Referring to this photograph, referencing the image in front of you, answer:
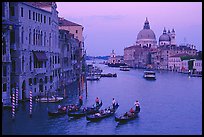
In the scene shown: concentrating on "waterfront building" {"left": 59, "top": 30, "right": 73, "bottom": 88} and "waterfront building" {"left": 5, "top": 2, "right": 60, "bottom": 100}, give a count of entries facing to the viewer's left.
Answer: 0

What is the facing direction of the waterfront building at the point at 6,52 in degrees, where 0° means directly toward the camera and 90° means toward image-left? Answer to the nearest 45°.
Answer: approximately 315°

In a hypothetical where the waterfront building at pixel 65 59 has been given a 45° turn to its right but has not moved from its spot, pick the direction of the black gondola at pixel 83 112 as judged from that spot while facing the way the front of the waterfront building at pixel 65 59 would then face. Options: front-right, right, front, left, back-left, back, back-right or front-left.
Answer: front

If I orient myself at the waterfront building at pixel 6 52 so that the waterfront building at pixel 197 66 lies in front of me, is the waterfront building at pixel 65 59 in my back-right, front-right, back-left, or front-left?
front-left

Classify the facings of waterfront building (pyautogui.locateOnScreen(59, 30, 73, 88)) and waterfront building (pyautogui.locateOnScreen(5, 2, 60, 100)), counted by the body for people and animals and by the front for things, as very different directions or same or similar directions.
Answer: same or similar directions

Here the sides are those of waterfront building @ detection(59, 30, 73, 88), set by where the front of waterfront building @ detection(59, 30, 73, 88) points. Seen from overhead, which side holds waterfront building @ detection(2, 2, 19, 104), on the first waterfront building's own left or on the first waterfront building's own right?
on the first waterfront building's own right

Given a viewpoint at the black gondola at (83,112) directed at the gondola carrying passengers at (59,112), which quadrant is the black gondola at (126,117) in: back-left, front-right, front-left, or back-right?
back-left
